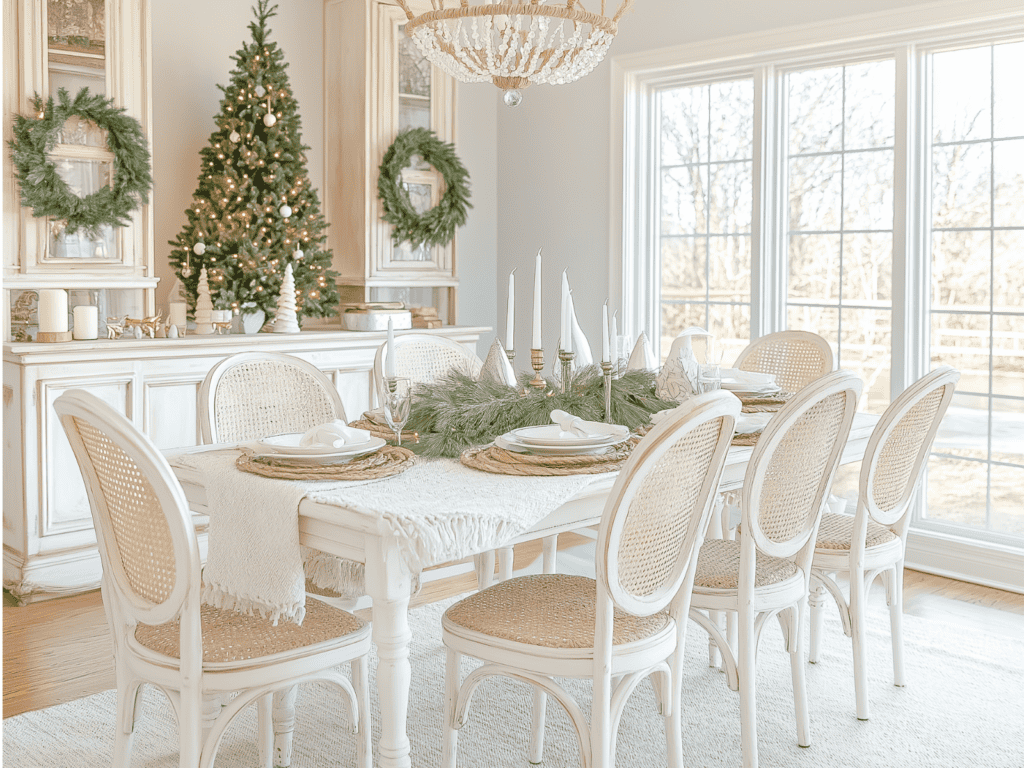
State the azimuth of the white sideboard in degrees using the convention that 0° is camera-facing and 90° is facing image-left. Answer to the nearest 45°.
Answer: approximately 315°

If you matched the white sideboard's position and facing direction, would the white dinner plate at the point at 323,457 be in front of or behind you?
in front

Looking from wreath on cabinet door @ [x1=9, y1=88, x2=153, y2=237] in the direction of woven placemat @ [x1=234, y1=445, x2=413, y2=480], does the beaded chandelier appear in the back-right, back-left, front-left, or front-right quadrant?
front-left

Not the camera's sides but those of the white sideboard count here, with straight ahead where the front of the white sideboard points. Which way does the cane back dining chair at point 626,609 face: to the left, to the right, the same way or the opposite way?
the opposite way

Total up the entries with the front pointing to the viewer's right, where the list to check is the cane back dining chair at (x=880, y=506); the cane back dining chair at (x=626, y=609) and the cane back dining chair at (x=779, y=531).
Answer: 0

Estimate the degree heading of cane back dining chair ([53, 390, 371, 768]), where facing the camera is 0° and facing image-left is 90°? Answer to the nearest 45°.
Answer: approximately 225°

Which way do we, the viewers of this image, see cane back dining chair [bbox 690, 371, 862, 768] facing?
facing away from the viewer and to the left of the viewer

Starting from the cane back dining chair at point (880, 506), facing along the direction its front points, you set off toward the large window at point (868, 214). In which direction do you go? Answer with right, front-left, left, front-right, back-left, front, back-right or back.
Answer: front-right

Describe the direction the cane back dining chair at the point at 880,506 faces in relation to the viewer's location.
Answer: facing away from the viewer and to the left of the viewer

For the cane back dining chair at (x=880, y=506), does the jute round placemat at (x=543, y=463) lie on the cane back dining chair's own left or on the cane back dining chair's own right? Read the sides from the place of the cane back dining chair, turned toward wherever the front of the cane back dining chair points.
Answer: on the cane back dining chair's own left

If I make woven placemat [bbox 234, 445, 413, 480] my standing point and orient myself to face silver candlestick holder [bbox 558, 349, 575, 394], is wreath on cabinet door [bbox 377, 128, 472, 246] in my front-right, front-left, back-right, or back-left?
front-left

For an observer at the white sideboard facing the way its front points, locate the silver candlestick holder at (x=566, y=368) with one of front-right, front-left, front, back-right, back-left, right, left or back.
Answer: front
